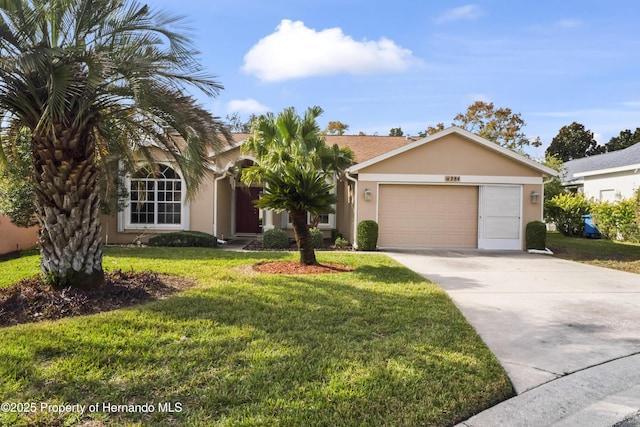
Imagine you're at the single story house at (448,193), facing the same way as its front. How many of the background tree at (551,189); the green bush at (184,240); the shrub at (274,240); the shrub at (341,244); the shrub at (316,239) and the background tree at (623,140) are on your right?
4

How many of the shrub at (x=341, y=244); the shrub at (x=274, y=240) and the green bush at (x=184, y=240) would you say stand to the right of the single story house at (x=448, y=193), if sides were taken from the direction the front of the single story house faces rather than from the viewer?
3

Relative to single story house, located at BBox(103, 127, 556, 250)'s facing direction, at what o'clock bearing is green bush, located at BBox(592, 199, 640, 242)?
The green bush is roughly at 8 o'clock from the single story house.

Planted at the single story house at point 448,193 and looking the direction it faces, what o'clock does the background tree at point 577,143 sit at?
The background tree is roughly at 7 o'clock from the single story house.

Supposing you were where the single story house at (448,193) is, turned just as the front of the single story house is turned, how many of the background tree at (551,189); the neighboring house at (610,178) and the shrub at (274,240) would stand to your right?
1

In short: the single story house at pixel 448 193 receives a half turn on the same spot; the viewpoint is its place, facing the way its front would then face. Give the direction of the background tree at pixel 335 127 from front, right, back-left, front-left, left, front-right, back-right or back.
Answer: front

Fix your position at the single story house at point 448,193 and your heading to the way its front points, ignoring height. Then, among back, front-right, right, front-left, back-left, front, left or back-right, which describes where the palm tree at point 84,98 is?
front-right

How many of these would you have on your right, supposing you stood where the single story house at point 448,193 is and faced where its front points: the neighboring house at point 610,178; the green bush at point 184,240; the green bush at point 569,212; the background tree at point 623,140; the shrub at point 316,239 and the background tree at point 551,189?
2

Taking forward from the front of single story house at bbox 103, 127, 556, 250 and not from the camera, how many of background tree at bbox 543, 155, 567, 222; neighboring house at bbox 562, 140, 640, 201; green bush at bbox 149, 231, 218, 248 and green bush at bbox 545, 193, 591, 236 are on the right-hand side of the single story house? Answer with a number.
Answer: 1

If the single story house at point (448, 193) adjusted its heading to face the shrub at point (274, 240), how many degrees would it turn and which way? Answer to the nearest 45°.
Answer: approximately 90° to its right

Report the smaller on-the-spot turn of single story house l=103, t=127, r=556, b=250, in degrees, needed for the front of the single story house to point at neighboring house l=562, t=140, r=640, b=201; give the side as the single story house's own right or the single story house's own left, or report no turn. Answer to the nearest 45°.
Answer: approximately 135° to the single story house's own left

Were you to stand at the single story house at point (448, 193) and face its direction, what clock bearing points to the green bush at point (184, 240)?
The green bush is roughly at 3 o'clock from the single story house.

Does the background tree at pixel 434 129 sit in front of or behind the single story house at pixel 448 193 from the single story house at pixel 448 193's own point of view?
behind

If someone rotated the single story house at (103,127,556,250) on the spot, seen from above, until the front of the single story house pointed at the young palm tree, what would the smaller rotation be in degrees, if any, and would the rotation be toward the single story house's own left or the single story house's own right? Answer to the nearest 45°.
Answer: approximately 45° to the single story house's own right

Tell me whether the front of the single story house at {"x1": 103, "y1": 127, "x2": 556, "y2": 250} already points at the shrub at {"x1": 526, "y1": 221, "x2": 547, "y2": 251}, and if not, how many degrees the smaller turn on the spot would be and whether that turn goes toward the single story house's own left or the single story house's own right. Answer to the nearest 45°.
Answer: approximately 90° to the single story house's own left

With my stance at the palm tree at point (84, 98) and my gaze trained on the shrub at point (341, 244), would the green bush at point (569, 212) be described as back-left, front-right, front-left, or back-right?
front-right

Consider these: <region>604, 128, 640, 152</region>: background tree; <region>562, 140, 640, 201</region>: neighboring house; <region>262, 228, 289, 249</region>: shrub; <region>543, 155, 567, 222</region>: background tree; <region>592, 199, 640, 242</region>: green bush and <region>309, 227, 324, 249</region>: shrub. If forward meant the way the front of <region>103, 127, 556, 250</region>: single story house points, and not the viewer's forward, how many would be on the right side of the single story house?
2

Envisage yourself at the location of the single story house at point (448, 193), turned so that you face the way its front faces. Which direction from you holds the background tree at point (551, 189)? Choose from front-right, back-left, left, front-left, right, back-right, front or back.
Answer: back-left

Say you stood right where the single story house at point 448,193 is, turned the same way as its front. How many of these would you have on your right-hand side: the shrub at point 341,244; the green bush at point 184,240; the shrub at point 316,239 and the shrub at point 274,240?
4

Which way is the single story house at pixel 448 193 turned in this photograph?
toward the camera

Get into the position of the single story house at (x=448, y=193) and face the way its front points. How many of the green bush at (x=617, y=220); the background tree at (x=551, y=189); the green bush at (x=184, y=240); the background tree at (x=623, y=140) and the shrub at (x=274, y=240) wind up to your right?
2
